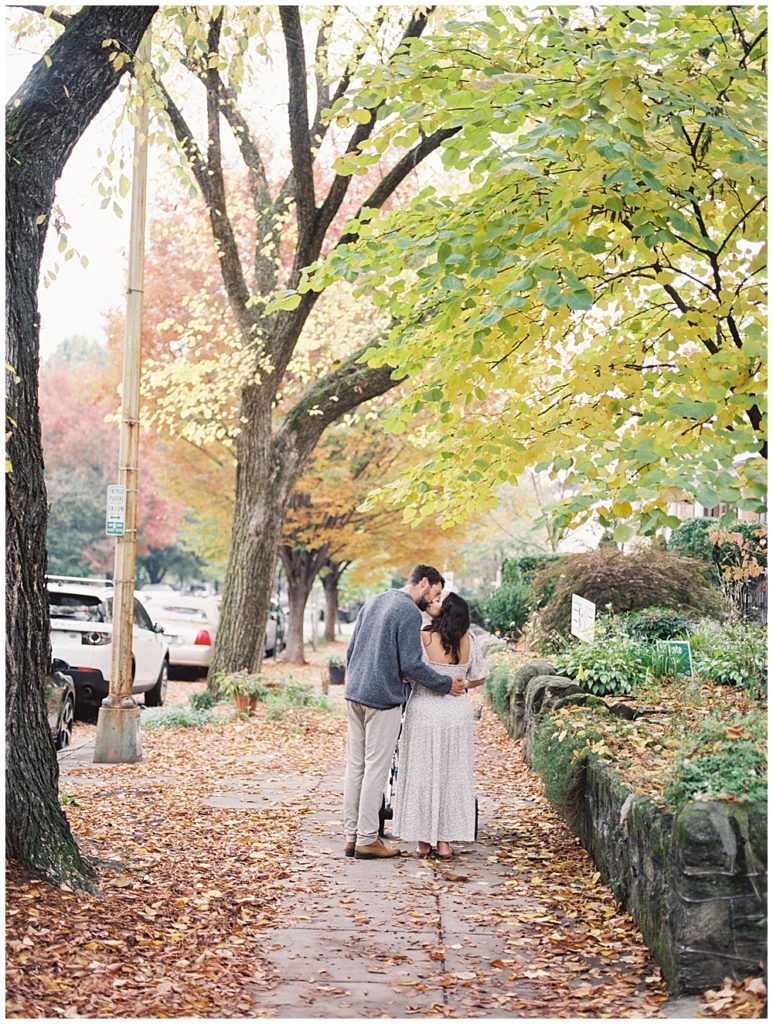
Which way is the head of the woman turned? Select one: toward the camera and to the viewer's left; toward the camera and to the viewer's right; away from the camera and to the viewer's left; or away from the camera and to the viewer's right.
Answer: away from the camera and to the viewer's left

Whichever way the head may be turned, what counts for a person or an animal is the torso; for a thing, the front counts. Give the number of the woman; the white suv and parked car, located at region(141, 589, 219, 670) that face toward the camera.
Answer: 0

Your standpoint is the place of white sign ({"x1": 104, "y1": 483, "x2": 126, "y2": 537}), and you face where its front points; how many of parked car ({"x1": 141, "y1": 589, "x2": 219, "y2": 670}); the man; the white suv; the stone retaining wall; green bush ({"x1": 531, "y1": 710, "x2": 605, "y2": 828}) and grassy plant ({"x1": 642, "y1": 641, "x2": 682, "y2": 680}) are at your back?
2

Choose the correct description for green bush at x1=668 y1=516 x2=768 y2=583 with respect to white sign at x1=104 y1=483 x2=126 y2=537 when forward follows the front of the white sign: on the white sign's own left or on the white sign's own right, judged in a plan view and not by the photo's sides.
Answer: on the white sign's own left

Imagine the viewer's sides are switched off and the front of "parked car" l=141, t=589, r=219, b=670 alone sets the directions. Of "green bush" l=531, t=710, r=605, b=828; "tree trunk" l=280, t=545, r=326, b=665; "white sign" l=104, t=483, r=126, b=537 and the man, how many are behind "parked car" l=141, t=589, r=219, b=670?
3

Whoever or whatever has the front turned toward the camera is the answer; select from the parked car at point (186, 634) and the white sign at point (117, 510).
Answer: the white sign

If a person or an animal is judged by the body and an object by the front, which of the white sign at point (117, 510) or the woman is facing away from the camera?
the woman

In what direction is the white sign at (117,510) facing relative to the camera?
toward the camera

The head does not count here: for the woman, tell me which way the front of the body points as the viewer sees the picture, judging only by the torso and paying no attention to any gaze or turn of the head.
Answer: away from the camera

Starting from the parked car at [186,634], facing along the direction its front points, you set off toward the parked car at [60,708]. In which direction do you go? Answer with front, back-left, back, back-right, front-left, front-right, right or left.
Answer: back

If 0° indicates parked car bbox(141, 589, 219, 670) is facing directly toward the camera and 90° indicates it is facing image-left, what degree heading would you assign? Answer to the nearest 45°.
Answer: approximately 180°

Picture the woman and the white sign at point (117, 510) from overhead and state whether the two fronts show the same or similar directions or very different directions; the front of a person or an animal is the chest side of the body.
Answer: very different directions

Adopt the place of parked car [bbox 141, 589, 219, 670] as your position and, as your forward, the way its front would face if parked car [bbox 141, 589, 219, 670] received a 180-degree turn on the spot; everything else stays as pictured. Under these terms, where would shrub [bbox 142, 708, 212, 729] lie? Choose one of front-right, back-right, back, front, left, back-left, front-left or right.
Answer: front

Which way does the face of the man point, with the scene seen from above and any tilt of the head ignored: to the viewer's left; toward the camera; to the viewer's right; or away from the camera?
to the viewer's right

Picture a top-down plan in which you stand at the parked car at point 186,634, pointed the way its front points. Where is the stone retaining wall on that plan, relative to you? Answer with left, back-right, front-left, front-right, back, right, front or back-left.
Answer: back

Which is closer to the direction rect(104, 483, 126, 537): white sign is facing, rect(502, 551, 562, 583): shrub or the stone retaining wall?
the stone retaining wall
